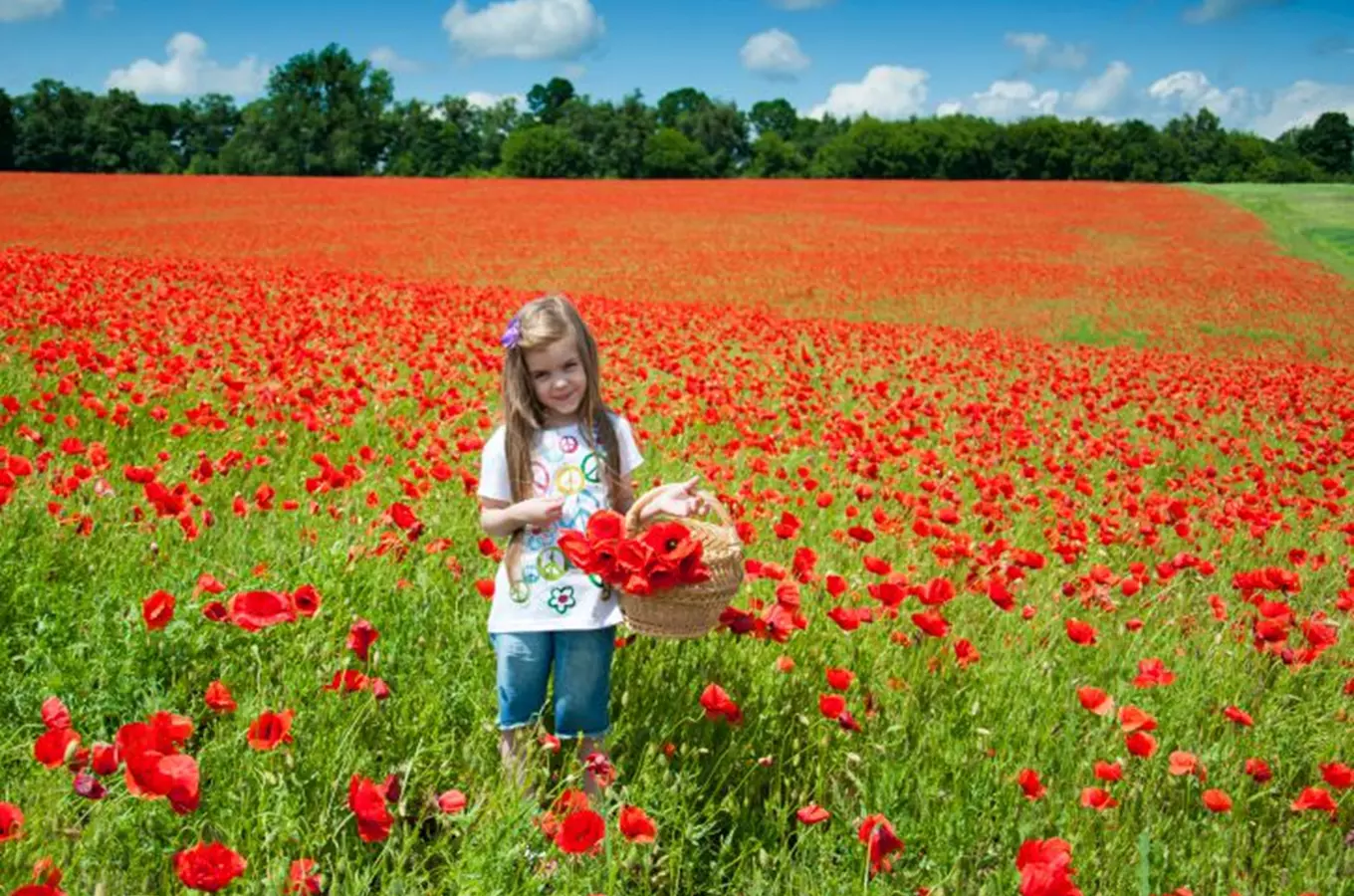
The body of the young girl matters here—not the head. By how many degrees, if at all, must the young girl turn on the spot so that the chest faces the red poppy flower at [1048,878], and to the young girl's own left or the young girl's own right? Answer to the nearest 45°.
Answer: approximately 45° to the young girl's own left

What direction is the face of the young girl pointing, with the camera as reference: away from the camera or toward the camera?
toward the camera

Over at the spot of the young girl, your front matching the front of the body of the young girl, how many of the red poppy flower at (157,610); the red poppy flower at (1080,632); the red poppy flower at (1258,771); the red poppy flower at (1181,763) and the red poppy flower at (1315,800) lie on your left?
4

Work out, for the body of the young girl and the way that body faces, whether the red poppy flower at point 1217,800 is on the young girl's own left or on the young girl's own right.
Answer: on the young girl's own left

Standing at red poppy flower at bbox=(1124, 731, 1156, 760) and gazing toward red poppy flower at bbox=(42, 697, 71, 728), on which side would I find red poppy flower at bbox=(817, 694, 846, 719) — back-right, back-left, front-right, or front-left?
front-right

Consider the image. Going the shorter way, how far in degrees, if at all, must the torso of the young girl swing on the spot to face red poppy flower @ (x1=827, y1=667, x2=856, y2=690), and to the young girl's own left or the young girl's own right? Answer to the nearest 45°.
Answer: approximately 90° to the young girl's own left

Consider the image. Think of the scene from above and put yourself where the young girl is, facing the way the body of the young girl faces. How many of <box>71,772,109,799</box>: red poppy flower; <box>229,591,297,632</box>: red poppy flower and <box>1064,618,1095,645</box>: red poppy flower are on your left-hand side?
1

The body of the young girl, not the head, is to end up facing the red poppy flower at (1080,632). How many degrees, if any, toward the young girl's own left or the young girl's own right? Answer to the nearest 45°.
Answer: approximately 90° to the young girl's own left

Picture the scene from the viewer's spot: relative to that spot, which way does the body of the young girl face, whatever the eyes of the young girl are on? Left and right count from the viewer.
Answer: facing the viewer

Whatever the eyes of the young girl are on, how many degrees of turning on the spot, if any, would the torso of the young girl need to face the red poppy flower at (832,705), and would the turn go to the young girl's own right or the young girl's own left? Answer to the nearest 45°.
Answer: approximately 90° to the young girl's own left

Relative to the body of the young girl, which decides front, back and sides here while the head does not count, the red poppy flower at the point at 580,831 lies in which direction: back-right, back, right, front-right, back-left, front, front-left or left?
front
